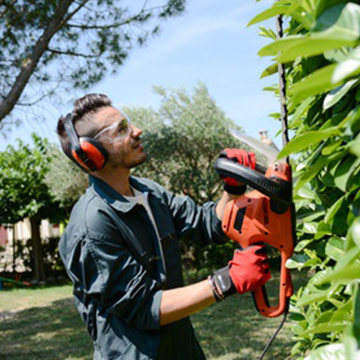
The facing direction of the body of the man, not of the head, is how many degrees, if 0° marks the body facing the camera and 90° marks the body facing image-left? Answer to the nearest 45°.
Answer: approximately 315°

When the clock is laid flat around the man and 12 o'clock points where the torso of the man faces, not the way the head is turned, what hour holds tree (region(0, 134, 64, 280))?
The tree is roughly at 7 o'clock from the man.

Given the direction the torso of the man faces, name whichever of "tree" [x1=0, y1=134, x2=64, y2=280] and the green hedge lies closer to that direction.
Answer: the green hedge

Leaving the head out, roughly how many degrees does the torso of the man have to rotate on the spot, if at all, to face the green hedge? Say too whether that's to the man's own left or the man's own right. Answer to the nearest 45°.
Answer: approximately 45° to the man's own right

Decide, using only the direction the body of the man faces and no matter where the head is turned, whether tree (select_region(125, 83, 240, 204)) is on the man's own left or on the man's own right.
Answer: on the man's own left

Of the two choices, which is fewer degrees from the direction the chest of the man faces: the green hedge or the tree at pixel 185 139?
the green hedge

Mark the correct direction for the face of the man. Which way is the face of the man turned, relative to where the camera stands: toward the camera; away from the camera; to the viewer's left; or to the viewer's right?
to the viewer's right
